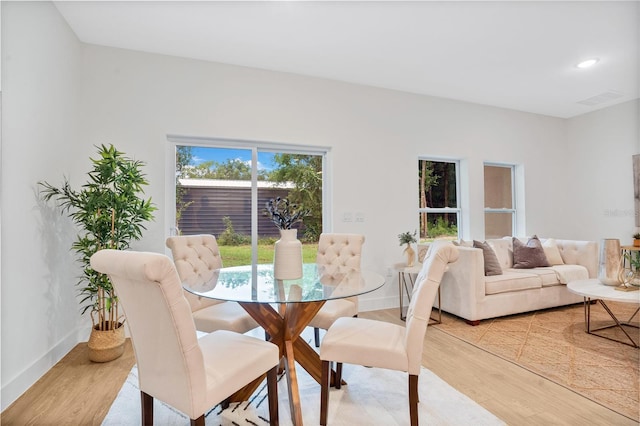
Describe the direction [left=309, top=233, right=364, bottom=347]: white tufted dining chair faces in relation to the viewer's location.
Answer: facing the viewer and to the left of the viewer

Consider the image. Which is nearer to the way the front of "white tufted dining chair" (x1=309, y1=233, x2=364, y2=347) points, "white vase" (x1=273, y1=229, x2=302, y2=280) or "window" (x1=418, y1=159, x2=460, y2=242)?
the white vase

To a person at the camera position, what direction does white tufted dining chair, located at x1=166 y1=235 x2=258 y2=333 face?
facing the viewer and to the right of the viewer

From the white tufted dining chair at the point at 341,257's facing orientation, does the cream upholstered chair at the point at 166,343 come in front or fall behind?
in front

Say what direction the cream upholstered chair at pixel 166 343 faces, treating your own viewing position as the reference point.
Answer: facing away from the viewer and to the right of the viewer

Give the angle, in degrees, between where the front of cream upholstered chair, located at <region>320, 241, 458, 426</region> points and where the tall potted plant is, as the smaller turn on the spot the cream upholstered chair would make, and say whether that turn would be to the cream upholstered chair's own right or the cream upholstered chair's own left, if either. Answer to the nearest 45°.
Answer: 0° — it already faces it

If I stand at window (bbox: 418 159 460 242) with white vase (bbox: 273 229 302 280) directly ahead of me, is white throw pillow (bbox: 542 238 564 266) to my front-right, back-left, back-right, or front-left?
back-left

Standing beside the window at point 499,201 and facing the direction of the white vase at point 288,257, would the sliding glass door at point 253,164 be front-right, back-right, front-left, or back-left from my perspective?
front-right

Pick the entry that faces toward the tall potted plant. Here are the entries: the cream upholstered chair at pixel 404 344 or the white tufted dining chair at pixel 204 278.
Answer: the cream upholstered chair

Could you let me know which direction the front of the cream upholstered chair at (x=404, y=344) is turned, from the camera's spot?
facing to the left of the viewer
